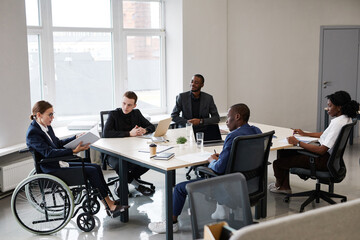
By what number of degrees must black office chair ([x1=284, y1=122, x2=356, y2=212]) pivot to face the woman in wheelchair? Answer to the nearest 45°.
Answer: approximately 45° to its left

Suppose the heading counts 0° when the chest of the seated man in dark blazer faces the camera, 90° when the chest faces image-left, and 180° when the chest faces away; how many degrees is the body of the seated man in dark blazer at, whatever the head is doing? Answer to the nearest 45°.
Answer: approximately 0°

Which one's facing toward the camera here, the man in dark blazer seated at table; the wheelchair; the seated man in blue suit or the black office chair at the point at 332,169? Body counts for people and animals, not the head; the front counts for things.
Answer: the man in dark blazer seated at table

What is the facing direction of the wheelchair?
to the viewer's right

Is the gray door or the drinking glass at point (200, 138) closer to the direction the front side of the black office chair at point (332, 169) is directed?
the drinking glass

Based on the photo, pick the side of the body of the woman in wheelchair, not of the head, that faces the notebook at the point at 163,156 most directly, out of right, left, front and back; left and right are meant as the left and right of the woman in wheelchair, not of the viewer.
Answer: front

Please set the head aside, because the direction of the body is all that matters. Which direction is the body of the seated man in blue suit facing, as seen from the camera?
to the viewer's left

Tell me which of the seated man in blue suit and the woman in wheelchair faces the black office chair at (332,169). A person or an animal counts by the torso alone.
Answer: the woman in wheelchair

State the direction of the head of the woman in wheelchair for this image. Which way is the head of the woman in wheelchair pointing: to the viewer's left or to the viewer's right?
to the viewer's right

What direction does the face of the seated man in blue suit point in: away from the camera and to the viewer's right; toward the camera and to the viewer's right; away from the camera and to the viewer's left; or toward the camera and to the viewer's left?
away from the camera and to the viewer's left

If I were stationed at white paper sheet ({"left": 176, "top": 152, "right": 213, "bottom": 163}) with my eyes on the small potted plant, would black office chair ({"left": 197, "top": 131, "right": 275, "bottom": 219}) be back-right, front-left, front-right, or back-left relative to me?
back-right

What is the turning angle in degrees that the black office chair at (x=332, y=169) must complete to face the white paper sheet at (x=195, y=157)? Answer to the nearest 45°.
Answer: approximately 45° to its left

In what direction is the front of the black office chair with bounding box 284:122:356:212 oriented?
to the viewer's left

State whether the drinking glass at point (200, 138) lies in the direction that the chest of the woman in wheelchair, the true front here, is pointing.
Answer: yes

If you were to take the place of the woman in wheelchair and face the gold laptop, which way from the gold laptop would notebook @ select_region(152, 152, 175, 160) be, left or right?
right

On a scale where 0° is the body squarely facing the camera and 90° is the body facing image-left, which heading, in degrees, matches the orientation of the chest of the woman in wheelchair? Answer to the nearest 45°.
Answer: approximately 270°

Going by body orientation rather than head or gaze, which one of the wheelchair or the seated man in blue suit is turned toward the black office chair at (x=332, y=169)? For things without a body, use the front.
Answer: the wheelchair

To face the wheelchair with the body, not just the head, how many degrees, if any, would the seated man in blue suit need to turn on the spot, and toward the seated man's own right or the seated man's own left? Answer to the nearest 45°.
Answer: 0° — they already face it
